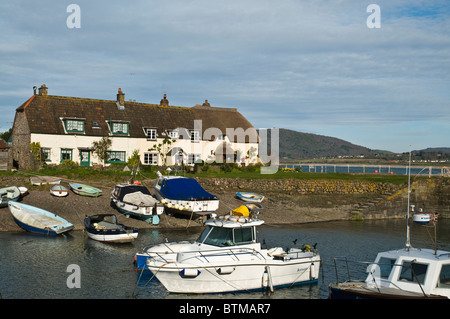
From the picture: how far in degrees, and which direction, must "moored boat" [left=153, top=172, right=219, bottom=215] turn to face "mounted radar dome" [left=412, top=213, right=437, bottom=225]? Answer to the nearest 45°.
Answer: approximately 135° to its right

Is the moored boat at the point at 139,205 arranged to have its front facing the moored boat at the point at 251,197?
no

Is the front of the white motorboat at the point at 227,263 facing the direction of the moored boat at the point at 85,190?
no

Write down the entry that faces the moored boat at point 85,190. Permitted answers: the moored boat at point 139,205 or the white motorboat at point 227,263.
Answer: the moored boat at point 139,205

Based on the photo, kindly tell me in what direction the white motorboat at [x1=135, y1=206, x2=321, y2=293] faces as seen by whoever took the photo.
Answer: facing the viewer and to the left of the viewer

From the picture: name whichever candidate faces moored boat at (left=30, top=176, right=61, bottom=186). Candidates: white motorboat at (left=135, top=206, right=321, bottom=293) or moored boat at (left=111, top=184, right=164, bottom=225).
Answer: moored boat at (left=111, top=184, right=164, bottom=225)

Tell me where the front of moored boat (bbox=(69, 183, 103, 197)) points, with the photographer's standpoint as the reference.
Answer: facing away from the viewer and to the left of the viewer

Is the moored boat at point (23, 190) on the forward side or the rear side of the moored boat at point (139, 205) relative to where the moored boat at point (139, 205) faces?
on the forward side

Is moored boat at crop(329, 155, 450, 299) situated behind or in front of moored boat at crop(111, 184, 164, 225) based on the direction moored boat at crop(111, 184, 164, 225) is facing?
behind

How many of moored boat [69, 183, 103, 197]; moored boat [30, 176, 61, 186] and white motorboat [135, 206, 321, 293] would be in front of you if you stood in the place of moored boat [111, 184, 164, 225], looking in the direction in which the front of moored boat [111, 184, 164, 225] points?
2

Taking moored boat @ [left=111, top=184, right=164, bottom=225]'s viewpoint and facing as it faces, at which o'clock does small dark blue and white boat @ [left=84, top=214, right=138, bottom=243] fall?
The small dark blue and white boat is roughly at 8 o'clock from the moored boat.

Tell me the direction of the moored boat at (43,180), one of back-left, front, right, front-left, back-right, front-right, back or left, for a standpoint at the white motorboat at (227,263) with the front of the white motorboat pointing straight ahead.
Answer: right
